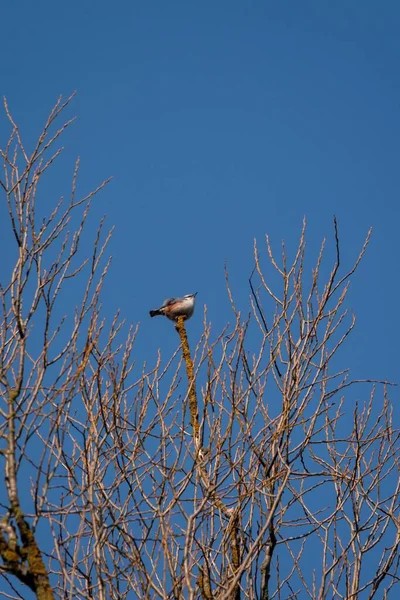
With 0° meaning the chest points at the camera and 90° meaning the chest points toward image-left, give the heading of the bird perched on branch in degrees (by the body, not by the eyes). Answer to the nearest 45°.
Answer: approximately 270°
